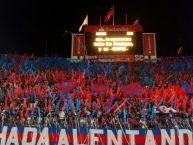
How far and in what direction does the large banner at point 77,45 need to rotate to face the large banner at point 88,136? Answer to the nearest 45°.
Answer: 0° — it already faces it

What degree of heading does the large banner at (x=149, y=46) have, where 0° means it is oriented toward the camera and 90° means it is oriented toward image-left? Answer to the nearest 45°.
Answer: approximately 0°

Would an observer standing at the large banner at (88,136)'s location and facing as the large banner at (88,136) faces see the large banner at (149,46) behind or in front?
behind

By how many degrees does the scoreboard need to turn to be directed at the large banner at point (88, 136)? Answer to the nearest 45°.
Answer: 0° — it already faces it

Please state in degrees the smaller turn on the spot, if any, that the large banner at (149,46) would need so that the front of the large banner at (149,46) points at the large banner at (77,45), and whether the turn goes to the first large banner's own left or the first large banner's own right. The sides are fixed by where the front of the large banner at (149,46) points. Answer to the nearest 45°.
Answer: approximately 90° to the first large banner's own right

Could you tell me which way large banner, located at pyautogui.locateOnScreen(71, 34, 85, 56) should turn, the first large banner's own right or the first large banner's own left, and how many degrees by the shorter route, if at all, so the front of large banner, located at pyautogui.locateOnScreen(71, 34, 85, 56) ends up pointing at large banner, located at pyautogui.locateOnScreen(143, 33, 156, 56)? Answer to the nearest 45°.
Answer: approximately 90° to the first large banner's own left
